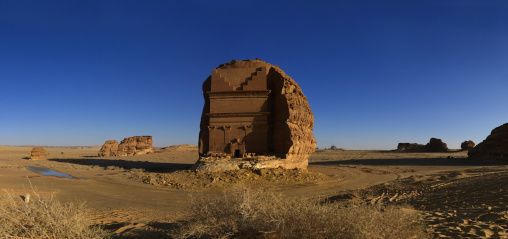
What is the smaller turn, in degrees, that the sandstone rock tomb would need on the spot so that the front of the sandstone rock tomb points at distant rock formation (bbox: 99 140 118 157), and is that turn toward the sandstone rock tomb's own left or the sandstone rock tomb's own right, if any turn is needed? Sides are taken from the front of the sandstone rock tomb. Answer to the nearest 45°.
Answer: approximately 135° to the sandstone rock tomb's own right

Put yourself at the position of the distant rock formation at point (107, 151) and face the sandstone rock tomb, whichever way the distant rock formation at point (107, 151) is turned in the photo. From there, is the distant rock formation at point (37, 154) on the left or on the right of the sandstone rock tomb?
right

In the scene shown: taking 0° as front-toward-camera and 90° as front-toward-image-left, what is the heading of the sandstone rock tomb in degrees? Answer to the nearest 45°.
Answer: approximately 0°

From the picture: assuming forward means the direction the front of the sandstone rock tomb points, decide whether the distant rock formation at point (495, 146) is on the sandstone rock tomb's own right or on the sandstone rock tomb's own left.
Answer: on the sandstone rock tomb's own left

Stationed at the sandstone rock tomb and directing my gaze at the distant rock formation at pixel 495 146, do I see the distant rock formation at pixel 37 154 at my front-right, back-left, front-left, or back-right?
back-left

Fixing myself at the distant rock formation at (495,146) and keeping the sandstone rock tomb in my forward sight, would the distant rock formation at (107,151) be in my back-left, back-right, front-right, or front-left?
front-right

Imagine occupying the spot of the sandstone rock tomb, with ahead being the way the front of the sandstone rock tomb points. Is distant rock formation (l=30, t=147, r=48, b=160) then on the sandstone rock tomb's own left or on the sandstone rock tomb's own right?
on the sandstone rock tomb's own right
